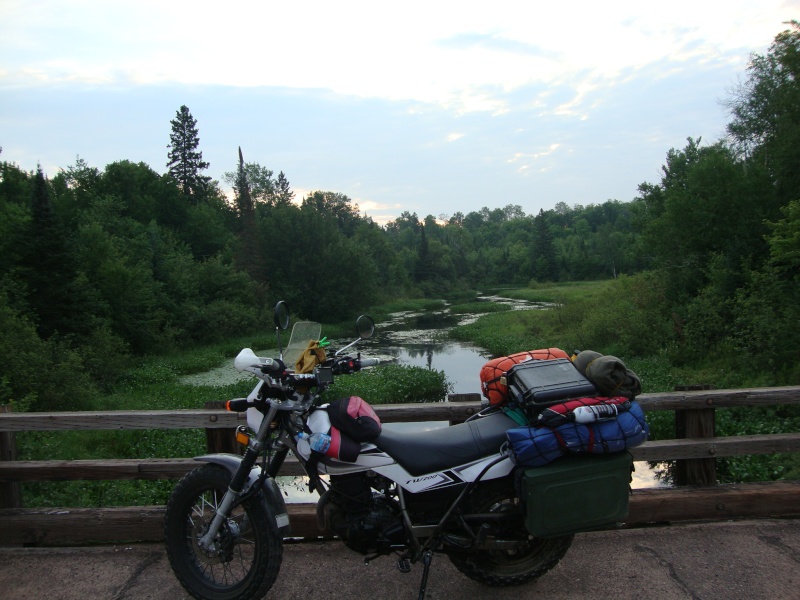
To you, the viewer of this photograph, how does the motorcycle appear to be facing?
facing to the left of the viewer
